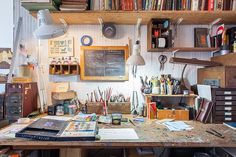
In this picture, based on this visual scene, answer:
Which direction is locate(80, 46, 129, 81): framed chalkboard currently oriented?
toward the camera

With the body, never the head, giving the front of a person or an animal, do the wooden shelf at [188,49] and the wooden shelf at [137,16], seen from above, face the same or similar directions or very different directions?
same or similar directions

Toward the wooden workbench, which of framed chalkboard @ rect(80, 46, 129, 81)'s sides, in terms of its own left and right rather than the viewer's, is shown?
front

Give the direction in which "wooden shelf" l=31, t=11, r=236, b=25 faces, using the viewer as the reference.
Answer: facing the viewer

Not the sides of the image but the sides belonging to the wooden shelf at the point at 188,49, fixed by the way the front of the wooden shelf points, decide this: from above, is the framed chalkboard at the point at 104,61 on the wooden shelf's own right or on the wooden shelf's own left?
on the wooden shelf's own right

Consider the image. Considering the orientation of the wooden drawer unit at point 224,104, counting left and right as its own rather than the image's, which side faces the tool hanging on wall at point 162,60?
right

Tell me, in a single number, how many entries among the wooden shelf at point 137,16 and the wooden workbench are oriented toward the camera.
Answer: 2

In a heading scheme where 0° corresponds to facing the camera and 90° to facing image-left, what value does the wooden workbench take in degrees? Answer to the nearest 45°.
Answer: approximately 0°

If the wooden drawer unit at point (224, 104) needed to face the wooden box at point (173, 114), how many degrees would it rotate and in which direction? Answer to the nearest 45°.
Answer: approximately 90° to its right

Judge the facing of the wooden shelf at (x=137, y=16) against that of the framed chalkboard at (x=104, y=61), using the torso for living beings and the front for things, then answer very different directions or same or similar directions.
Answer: same or similar directions

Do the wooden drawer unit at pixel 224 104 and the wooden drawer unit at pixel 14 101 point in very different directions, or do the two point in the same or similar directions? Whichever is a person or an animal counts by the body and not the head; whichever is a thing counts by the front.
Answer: same or similar directions
